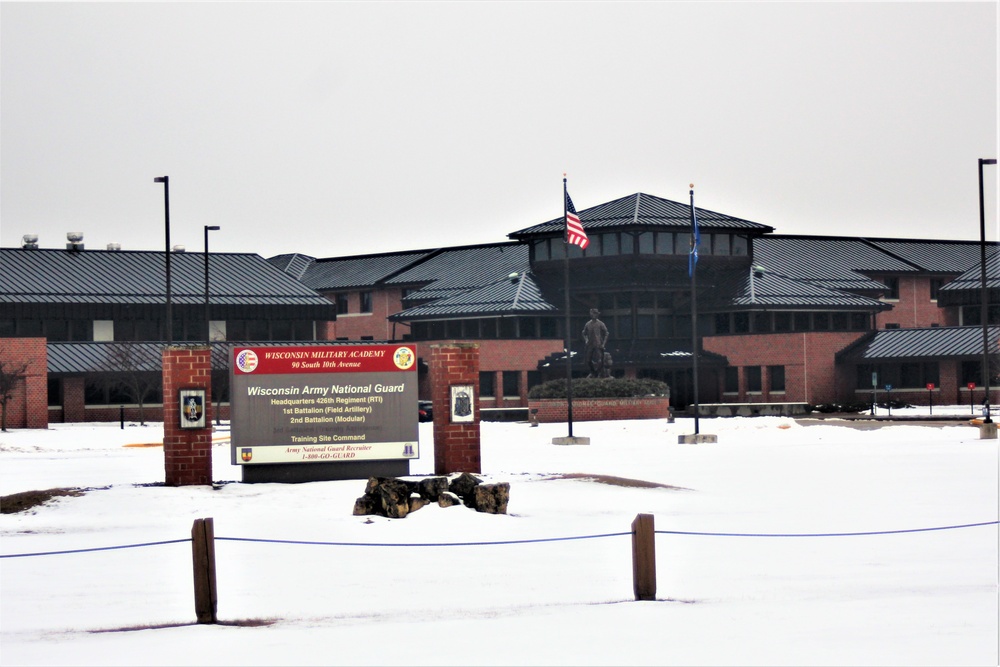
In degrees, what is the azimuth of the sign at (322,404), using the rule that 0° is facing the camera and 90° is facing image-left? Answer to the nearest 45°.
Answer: approximately 0°

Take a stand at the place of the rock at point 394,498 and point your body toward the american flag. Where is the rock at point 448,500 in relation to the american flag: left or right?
right

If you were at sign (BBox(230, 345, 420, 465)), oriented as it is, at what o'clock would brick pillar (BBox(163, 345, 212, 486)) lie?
The brick pillar is roughly at 3 o'clock from the sign.

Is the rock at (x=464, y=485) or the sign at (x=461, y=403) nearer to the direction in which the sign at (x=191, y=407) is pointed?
the rock

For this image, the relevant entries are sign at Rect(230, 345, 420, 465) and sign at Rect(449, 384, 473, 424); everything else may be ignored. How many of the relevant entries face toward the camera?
2

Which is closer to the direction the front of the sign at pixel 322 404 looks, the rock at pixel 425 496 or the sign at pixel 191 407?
the rock

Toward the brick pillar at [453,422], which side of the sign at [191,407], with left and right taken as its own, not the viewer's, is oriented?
left

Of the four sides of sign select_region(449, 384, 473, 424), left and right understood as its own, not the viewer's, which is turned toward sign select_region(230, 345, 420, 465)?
right

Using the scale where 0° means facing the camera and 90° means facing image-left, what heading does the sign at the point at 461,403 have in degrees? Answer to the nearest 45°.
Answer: approximately 0°

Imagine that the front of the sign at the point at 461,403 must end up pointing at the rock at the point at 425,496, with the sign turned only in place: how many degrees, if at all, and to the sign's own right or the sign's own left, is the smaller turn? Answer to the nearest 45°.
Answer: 0° — it already faces it

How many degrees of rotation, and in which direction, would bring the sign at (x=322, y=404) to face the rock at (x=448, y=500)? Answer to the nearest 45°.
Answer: approximately 45° to its left
